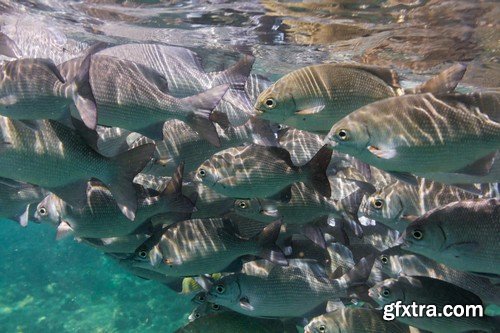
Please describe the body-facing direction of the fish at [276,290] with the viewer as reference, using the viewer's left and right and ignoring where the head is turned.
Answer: facing to the left of the viewer

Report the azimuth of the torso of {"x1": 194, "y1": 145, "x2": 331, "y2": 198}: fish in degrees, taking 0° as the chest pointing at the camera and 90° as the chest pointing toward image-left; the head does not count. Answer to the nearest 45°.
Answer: approximately 90°

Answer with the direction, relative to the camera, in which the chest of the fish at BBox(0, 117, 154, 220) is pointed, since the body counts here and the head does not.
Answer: to the viewer's left

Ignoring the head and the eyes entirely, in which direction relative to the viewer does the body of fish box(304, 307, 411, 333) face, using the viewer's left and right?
facing to the left of the viewer

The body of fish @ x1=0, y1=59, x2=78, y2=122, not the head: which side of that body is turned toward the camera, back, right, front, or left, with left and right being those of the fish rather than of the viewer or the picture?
left

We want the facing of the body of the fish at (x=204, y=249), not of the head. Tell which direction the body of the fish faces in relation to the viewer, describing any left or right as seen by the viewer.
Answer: facing to the left of the viewer

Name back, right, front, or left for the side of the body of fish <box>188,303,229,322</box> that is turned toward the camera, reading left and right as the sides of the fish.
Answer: left

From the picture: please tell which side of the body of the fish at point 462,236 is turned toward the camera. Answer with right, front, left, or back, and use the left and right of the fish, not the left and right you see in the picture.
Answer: left

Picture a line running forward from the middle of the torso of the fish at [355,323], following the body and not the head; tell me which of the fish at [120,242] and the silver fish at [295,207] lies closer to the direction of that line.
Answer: the fish

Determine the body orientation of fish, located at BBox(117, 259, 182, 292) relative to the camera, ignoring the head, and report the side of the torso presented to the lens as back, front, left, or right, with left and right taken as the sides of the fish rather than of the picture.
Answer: left
